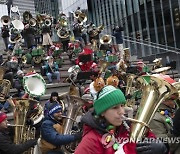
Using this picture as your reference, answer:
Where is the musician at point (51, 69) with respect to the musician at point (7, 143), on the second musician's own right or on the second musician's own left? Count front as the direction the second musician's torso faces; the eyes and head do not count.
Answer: on the second musician's own left

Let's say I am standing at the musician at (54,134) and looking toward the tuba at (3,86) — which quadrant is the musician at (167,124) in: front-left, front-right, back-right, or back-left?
back-right

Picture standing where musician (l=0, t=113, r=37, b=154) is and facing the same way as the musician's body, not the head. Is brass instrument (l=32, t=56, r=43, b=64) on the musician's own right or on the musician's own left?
on the musician's own left
